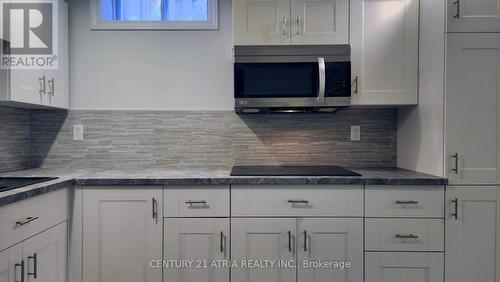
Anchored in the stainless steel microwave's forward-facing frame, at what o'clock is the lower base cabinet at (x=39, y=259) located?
The lower base cabinet is roughly at 2 o'clock from the stainless steel microwave.

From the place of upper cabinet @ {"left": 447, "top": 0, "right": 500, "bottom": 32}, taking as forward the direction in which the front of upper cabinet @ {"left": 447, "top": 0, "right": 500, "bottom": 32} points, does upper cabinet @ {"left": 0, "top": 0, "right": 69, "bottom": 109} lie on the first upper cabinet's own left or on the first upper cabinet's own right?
on the first upper cabinet's own right

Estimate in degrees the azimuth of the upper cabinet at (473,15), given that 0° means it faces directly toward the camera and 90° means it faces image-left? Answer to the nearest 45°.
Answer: approximately 0°

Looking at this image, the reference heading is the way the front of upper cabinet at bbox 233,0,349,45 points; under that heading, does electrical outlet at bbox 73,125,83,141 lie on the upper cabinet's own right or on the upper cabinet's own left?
on the upper cabinet's own right

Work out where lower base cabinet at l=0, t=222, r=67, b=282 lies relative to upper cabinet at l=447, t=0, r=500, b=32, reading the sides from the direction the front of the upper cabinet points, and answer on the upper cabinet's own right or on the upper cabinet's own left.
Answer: on the upper cabinet's own right

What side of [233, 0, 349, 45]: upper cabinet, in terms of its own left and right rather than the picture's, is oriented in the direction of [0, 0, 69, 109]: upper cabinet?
right

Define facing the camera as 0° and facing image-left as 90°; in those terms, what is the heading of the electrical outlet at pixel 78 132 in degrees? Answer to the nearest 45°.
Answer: approximately 0°

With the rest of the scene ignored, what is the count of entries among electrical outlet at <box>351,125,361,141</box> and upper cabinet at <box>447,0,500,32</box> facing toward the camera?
2
